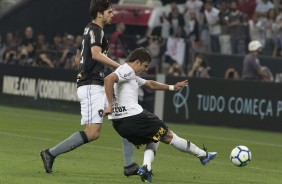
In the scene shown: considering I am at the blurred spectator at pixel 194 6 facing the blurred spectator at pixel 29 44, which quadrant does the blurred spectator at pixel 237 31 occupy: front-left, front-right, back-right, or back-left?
back-left

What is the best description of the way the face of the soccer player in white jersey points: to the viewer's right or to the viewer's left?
to the viewer's right

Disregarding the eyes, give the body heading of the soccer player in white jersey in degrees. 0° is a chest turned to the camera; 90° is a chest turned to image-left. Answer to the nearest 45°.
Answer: approximately 270°

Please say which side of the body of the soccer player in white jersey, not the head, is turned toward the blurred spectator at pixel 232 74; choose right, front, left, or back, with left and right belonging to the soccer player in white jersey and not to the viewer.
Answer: left

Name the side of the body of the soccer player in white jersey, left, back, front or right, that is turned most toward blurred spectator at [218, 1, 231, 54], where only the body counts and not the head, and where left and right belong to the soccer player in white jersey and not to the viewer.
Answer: left

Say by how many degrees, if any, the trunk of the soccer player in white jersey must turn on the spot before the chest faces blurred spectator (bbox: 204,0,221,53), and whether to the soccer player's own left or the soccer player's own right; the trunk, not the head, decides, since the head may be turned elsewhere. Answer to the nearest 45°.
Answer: approximately 90° to the soccer player's own left

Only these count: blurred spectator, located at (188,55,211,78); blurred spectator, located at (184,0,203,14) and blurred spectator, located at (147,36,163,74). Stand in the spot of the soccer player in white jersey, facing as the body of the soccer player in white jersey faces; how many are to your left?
3

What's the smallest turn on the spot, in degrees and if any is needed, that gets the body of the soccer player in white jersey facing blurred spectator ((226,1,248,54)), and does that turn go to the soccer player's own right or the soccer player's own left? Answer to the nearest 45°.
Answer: approximately 90° to the soccer player's own left
